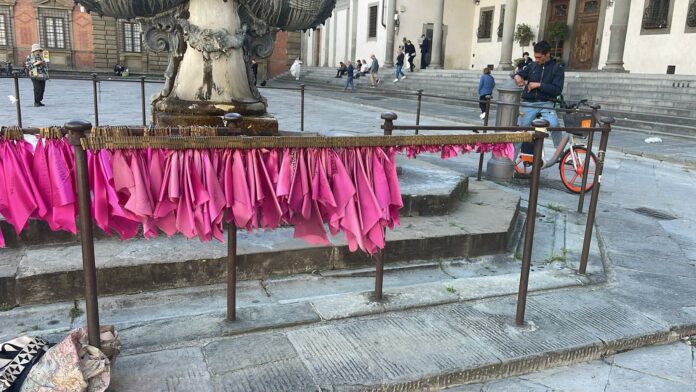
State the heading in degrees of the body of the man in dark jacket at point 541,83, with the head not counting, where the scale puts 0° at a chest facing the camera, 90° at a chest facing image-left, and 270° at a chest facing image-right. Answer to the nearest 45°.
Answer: approximately 45°

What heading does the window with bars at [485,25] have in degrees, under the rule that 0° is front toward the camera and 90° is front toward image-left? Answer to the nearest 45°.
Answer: approximately 45°

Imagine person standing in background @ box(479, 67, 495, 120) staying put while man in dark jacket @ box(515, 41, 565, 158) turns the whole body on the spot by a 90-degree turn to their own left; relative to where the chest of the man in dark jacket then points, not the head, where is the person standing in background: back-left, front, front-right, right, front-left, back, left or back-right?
back-left

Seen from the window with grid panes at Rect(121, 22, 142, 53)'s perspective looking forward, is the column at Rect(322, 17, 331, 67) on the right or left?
on its left
